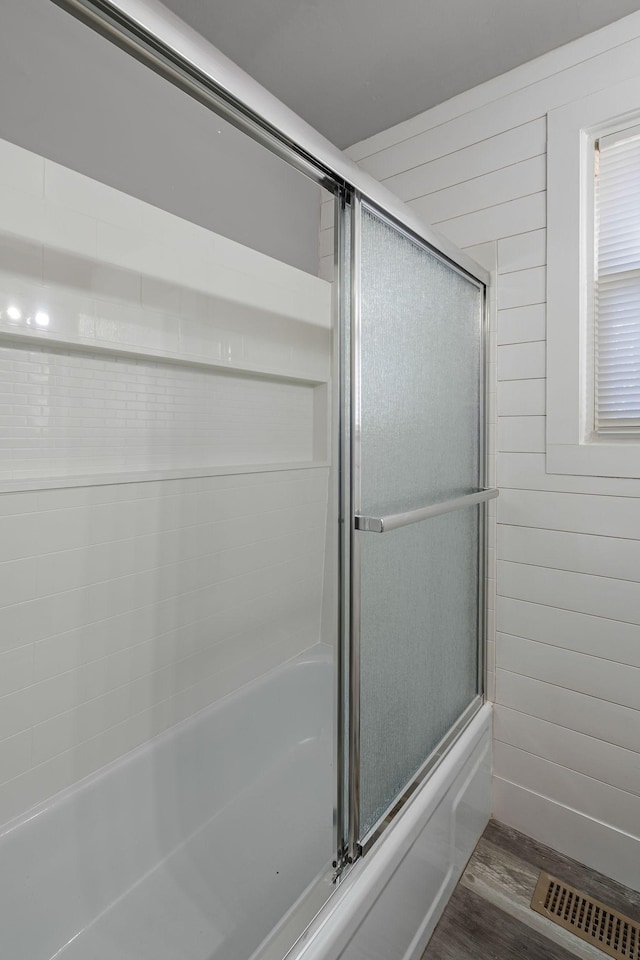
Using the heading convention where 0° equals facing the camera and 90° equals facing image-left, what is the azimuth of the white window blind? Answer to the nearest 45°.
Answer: approximately 45°

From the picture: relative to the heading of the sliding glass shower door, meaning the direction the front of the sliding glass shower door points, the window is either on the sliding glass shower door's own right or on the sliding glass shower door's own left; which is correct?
on the sliding glass shower door's own left

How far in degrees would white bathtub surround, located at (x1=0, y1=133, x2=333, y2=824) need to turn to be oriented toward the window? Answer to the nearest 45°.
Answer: approximately 45° to its left

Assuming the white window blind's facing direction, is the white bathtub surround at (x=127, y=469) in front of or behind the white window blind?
in front

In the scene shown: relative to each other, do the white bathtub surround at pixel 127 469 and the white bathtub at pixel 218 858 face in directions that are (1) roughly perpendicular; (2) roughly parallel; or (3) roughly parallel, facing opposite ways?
roughly parallel

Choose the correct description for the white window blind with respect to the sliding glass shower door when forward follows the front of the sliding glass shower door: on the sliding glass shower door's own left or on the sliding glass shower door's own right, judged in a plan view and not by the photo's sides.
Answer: on the sliding glass shower door's own left

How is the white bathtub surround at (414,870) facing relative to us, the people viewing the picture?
facing the viewer and to the right of the viewer

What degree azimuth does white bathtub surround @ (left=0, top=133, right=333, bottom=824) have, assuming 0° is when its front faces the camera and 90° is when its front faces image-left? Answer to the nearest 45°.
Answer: approximately 315°

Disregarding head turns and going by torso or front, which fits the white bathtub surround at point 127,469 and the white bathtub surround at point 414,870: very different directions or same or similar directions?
same or similar directions

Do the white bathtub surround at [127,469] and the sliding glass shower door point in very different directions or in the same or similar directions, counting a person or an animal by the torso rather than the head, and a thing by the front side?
same or similar directions

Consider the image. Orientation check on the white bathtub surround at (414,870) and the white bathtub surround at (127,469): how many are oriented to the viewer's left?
0
